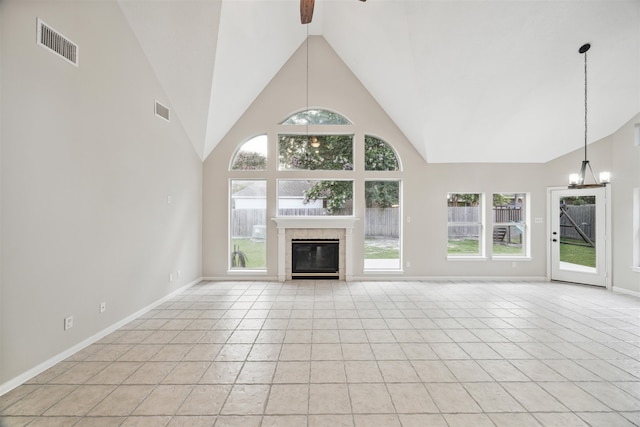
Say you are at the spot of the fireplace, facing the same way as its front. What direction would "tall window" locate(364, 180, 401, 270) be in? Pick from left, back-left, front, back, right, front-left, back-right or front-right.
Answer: left

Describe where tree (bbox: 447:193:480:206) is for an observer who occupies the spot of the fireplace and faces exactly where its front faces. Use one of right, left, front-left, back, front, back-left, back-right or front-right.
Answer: left

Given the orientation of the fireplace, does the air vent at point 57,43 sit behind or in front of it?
in front

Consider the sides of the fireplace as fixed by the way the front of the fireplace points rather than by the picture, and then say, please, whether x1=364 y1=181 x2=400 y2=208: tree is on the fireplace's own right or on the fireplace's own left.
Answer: on the fireplace's own left

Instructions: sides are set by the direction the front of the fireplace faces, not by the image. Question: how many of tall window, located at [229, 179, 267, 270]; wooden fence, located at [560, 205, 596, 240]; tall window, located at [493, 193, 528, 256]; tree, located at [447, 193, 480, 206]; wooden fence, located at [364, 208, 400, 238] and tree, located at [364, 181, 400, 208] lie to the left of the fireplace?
5

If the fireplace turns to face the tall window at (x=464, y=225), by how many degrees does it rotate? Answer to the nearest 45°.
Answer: approximately 90° to its left

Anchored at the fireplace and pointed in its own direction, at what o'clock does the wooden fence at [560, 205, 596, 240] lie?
The wooden fence is roughly at 9 o'clock from the fireplace.

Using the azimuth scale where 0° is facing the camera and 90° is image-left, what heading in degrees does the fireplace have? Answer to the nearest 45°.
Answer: approximately 0°

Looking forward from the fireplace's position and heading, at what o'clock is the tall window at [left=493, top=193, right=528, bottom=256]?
The tall window is roughly at 9 o'clock from the fireplace.
